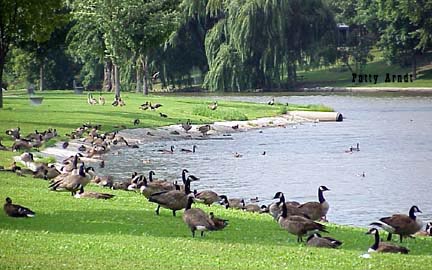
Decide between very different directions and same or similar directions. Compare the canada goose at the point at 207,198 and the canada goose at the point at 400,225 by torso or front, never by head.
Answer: same or similar directions

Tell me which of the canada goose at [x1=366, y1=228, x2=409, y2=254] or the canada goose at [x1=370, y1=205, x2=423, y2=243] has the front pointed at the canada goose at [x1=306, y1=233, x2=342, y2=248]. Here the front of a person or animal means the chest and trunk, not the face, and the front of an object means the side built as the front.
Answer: the canada goose at [x1=366, y1=228, x2=409, y2=254]

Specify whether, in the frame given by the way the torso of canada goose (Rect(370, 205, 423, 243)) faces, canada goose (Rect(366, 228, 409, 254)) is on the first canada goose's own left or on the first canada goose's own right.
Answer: on the first canada goose's own right

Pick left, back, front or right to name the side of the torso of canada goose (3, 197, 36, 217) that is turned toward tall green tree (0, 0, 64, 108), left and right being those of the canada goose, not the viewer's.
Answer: right

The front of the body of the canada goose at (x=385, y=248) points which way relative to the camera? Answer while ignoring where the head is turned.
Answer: to the viewer's left
